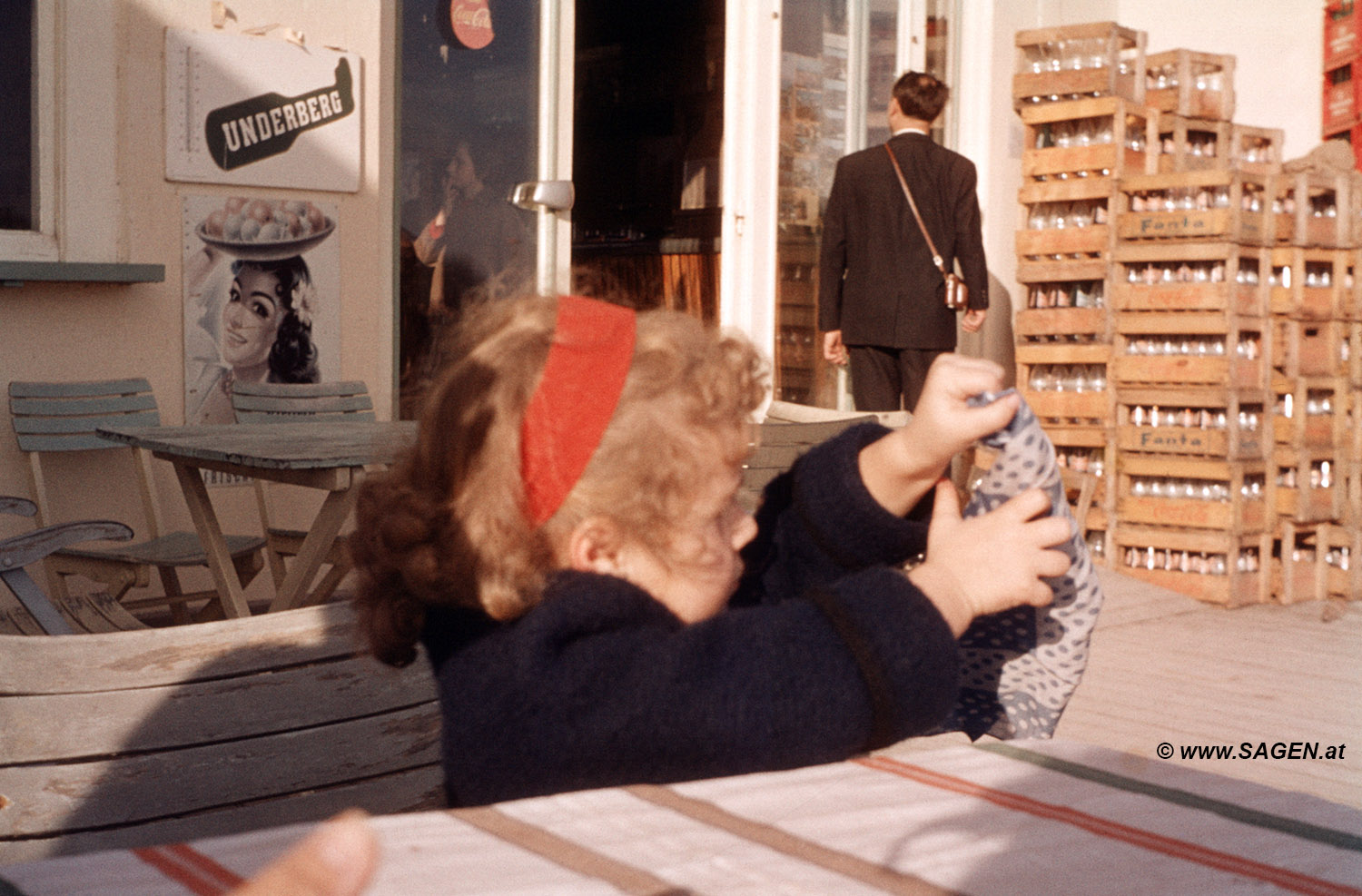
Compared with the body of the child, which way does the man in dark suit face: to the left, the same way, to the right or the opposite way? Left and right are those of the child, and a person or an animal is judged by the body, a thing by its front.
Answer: to the left

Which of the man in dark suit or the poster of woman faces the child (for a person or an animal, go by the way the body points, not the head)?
the poster of woman

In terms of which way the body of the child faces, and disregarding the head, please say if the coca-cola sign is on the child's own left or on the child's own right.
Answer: on the child's own left

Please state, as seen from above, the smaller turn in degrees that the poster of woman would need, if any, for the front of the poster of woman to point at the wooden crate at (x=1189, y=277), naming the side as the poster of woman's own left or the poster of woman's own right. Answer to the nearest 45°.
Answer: approximately 90° to the poster of woman's own left

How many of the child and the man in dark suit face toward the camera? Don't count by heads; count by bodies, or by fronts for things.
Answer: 0

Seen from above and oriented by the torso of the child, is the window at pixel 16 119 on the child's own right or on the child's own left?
on the child's own left

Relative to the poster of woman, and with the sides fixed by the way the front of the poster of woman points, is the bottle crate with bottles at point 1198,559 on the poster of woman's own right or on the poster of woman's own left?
on the poster of woman's own left

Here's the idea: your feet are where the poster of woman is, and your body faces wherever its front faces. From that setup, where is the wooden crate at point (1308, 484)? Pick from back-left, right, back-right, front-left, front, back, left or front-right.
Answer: left

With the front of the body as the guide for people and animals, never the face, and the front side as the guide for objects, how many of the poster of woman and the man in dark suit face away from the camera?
1

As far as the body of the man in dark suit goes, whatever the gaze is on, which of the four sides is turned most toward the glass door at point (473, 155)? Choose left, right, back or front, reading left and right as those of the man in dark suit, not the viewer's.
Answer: left

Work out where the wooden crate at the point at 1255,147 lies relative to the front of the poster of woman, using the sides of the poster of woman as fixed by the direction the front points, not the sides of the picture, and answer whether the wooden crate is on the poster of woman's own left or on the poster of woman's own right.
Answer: on the poster of woman's own left

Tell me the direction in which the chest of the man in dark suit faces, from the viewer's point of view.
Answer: away from the camera
